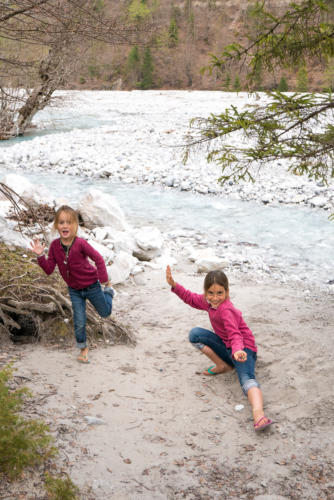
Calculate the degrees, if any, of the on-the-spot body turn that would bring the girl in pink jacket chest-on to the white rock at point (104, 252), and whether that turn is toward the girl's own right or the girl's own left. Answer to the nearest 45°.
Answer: approximately 90° to the girl's own right

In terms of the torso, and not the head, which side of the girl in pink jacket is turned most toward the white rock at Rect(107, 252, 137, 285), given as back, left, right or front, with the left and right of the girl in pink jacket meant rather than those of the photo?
right

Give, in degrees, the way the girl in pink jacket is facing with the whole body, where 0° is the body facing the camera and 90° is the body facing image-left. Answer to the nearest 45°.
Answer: approximately 45°

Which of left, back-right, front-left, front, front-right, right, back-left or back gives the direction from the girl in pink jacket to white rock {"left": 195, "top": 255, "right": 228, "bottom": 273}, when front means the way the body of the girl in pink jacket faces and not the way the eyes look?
back-right

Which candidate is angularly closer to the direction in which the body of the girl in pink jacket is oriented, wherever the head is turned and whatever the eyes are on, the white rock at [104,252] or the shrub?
the shrub

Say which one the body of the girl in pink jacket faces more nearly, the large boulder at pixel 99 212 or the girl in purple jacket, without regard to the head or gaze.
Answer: the girl in purple jacket

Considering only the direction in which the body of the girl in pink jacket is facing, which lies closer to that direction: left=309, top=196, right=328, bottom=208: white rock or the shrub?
the shrub
